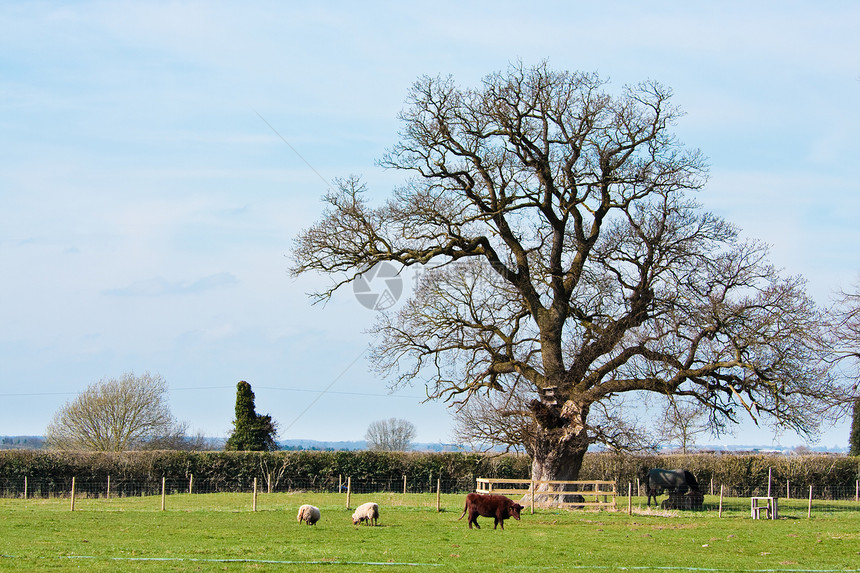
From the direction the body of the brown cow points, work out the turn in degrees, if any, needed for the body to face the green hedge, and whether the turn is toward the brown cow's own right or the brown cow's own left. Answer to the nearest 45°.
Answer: approximately 90° to the brown cow's own left

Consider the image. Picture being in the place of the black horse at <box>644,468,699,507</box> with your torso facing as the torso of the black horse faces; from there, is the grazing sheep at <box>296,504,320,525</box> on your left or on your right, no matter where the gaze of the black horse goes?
on your right

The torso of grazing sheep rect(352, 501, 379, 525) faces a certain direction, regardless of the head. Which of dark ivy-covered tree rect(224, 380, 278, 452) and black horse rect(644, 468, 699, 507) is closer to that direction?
the dark ivy-covered tree

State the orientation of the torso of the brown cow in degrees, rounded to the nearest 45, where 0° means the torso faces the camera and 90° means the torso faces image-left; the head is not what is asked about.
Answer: approximately 270°

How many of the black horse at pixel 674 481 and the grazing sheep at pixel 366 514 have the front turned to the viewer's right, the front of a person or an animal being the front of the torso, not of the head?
1

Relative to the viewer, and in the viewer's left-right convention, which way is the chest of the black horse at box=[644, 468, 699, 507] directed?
facing to the right of the viewer

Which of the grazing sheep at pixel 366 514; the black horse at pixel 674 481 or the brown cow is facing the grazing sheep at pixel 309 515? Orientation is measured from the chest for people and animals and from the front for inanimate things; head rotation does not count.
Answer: the grazing sheep at pixel 366 514

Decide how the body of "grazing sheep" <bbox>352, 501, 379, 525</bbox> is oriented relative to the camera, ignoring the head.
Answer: to the viewer's left

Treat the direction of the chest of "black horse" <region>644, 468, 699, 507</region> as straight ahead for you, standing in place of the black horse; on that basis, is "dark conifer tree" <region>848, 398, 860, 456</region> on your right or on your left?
on your left

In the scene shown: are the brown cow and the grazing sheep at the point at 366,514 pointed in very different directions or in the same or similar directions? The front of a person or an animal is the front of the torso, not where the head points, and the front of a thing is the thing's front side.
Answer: very different directions

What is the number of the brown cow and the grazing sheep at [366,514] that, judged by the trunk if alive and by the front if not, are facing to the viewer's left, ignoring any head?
1

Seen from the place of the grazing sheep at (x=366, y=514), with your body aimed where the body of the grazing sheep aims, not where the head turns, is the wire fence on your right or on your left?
on your right

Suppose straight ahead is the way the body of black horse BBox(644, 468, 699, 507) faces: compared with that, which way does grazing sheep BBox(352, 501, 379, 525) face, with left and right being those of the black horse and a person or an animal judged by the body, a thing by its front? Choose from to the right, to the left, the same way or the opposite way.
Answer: the opposite way
